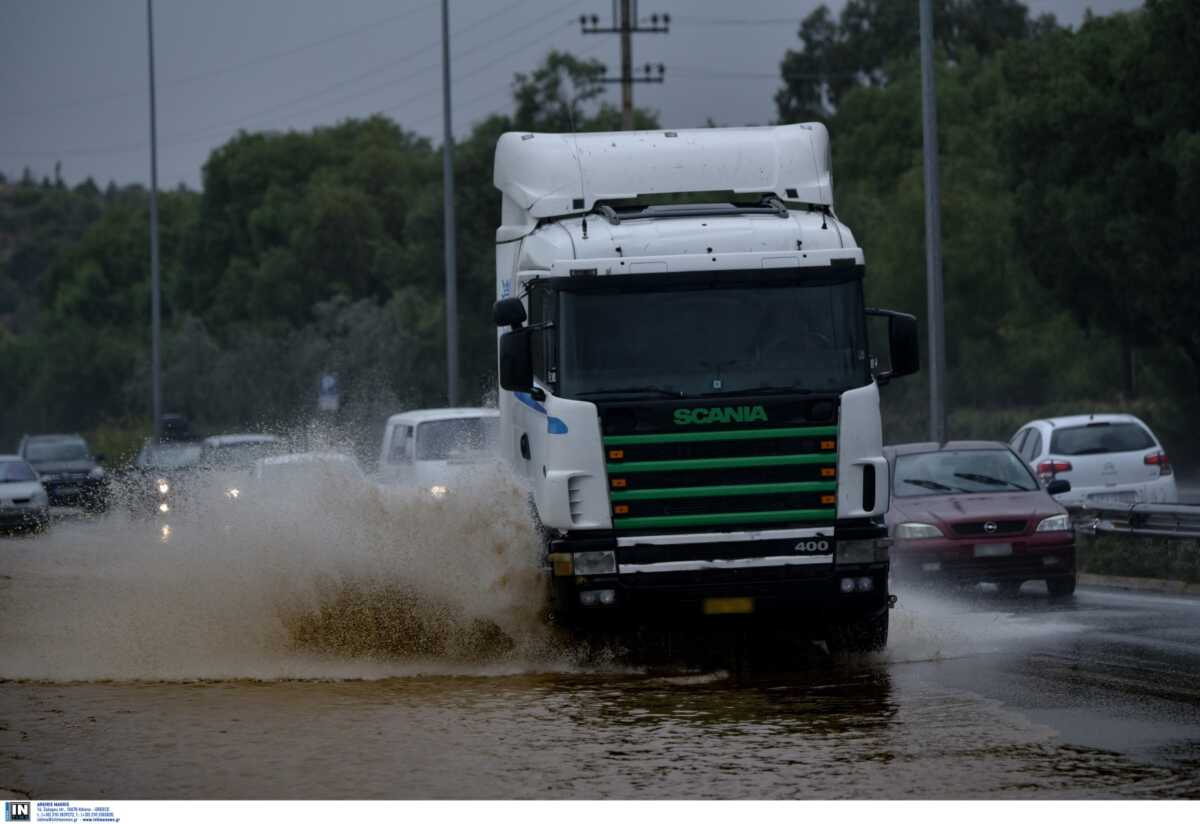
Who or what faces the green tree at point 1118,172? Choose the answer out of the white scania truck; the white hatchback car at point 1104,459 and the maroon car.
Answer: the white hatchback car

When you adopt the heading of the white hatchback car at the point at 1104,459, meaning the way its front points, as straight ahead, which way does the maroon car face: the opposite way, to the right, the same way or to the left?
the opposite way

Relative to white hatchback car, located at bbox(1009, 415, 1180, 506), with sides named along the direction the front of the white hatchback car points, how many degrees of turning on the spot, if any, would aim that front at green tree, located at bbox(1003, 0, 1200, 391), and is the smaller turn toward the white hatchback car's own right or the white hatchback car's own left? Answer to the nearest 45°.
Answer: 0° — it already faces it

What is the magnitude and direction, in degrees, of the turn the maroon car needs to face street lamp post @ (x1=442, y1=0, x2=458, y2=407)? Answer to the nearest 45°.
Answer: approximately 135° to its right

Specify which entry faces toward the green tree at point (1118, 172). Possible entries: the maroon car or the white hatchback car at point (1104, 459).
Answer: the white hatchback car

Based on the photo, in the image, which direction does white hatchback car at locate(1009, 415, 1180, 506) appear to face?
away from the camera

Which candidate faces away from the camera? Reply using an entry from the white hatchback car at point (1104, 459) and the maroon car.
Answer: the white hatchback car

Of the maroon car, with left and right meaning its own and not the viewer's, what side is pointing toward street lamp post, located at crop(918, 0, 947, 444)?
back

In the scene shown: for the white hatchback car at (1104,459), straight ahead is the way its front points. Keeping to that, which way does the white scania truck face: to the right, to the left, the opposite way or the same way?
the opposite way
